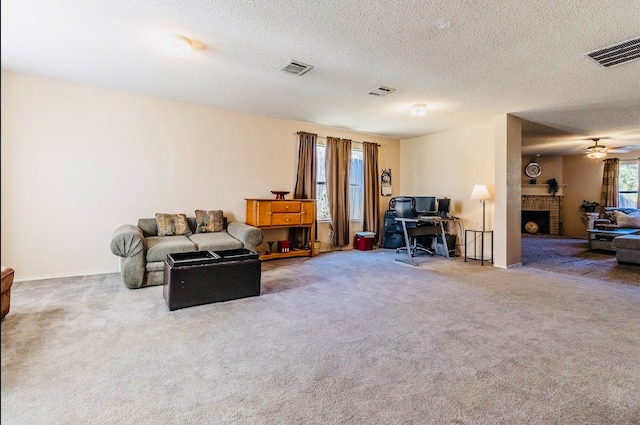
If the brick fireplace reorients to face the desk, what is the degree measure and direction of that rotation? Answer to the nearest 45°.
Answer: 0° — it already faces it

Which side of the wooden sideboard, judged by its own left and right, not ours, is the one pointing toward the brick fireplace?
left

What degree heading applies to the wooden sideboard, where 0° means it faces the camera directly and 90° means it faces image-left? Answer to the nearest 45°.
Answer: approximately 315°

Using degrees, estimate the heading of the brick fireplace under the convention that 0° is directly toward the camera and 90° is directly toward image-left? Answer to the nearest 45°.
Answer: approximately 0°

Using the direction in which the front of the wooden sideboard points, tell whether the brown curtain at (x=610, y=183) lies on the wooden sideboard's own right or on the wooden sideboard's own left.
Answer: on the wooden sideboard's own left

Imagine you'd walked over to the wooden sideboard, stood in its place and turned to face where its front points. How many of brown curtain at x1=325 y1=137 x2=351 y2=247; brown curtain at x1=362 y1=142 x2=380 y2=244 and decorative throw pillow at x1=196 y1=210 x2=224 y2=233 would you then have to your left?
2

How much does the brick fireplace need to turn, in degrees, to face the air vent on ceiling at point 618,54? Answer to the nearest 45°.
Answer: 0° — it already faces it

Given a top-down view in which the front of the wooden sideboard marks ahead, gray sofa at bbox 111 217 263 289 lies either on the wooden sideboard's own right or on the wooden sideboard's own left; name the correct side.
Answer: on the wooden sideboard's own right

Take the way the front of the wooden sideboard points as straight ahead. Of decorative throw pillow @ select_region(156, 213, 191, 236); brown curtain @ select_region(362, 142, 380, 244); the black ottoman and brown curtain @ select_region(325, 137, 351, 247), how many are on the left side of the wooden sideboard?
2

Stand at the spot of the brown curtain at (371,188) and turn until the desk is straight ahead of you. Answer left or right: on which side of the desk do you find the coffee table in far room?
left
